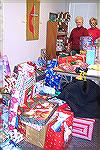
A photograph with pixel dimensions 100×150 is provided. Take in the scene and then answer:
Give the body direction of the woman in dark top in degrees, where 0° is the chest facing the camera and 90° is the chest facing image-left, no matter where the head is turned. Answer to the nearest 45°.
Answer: approximately 0°

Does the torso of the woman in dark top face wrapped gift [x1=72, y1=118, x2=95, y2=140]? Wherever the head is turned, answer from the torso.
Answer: yes

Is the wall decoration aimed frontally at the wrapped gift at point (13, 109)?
yes

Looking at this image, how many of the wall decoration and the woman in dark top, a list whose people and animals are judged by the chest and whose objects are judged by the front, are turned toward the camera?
2

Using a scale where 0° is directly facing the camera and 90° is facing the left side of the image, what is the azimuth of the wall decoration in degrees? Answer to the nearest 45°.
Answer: approximately 0°

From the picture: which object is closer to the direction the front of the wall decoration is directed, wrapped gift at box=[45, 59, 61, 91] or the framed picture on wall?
the wrapped gift

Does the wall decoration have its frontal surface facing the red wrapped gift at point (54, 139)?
yes
